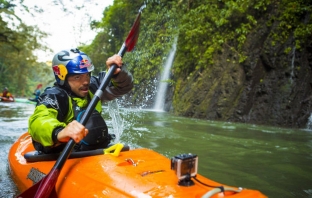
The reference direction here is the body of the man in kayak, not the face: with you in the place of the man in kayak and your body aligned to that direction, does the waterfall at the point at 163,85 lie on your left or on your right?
on your left

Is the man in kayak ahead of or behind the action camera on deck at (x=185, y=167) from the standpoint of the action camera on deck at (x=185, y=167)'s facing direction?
ahead

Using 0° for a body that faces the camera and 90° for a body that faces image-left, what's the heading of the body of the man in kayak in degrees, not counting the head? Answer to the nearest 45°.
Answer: approximately 315°

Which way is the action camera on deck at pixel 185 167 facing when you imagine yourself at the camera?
facing away from the viewer and to the left of the viewer

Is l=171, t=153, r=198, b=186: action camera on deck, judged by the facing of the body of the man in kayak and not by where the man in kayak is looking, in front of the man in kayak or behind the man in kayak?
in front

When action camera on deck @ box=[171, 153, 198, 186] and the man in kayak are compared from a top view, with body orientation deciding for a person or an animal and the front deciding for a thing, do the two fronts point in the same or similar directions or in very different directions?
very different directions

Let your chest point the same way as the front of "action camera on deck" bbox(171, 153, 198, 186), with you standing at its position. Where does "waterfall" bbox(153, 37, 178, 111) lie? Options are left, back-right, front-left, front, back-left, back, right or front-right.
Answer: front-right
